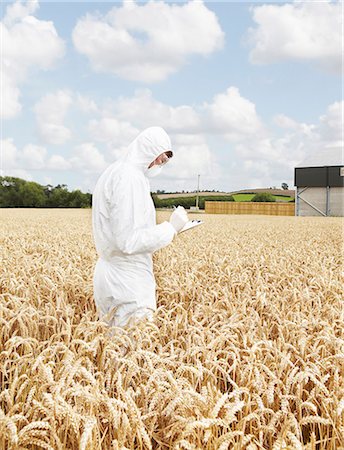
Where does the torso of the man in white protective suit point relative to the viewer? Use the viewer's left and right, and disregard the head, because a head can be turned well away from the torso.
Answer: facing to the right of the viewer

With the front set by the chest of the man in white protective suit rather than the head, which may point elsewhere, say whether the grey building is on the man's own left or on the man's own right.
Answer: on the man's own left
